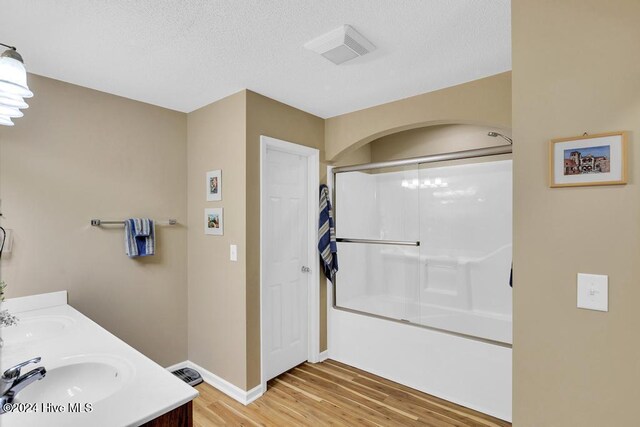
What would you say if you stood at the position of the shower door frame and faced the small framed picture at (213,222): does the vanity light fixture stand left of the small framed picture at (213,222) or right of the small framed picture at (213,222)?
left

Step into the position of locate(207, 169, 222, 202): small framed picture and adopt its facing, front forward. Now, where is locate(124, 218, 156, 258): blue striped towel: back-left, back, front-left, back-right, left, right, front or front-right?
front-right

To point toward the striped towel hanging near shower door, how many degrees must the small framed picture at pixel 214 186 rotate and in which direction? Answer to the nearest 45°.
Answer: approximately 135° to its left

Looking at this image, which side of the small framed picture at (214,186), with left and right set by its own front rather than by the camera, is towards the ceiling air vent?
left

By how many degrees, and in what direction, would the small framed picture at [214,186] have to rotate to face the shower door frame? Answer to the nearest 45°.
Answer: approximately 135° to its left

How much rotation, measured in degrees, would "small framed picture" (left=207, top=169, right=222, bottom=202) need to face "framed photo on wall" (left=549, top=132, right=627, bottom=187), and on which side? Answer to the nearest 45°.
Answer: approximately 90° to its left

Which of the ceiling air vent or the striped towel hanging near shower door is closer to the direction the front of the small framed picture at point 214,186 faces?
the ceiling air vent

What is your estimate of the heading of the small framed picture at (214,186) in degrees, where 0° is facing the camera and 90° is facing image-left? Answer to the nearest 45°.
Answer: approximately 45°

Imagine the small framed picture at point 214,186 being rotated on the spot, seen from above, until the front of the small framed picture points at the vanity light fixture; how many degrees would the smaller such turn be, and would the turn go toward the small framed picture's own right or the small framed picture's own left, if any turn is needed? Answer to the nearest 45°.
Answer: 0° — it already faces it
